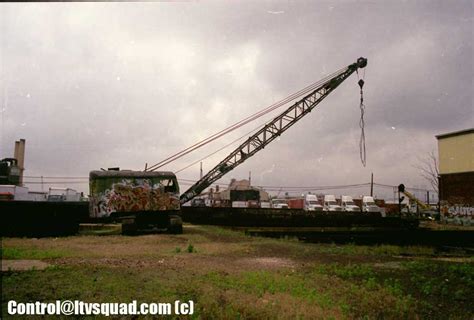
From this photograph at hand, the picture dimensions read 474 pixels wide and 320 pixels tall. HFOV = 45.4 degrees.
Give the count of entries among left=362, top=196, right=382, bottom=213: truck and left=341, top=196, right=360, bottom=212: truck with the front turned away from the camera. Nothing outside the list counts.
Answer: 0

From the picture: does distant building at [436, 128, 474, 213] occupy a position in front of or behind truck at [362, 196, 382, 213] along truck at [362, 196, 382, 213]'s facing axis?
in front

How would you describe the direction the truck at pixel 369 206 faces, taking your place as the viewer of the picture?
facing the viewer and to the right of the viewer

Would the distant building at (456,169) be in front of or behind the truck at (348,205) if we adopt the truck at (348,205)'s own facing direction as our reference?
in front

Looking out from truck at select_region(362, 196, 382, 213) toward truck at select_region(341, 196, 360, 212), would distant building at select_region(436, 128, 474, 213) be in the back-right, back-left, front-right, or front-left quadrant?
back-left

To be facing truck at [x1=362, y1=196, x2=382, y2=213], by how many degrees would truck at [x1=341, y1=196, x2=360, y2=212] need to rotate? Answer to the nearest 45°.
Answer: approximately 45° to its left

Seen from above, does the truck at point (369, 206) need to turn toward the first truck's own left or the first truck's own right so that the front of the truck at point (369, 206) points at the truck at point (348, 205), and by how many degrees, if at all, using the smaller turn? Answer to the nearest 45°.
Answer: approximately 135° to the first truck's own right
